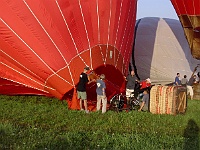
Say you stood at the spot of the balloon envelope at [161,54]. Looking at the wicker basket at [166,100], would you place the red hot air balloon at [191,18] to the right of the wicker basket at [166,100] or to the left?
left

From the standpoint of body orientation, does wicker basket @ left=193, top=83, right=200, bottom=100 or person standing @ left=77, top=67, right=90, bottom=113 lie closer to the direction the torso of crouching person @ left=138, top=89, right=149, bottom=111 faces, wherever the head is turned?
the person standing
